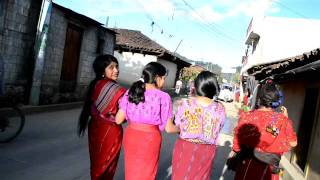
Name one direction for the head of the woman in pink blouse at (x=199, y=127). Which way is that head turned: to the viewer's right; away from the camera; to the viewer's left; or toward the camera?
away from the camera

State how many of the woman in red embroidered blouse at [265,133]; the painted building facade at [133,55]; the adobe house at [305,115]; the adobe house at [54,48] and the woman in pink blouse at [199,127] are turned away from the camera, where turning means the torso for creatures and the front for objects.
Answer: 2

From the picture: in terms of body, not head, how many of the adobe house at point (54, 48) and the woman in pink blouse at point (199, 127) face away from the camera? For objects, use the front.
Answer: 1

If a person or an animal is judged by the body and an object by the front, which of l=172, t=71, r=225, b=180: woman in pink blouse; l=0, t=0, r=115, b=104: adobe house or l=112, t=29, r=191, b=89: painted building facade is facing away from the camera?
the woman in pink blouse

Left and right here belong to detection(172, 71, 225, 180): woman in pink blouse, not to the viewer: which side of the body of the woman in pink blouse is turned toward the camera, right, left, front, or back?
back

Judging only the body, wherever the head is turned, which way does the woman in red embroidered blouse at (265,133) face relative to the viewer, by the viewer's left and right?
facing away from the viewer

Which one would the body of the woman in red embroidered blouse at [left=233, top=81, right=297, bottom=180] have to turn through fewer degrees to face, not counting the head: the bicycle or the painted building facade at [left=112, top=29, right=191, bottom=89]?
the painted building facade

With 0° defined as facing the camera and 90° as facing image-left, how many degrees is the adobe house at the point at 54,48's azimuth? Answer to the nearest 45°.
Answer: approximately 315°

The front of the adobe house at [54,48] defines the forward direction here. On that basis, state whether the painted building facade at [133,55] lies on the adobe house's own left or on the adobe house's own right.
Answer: on the adobe house's own left

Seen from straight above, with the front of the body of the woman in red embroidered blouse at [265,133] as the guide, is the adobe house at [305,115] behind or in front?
in front

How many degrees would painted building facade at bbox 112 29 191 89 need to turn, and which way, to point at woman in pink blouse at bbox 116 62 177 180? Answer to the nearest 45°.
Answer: approximately 45° to its right

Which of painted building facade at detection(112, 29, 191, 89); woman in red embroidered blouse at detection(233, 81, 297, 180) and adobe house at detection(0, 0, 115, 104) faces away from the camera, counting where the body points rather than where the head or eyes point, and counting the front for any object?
the woman in red embroidered blouse

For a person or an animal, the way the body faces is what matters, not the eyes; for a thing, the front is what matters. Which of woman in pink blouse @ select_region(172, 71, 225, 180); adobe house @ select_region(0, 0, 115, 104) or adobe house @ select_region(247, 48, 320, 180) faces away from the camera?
the woman in pink blouse

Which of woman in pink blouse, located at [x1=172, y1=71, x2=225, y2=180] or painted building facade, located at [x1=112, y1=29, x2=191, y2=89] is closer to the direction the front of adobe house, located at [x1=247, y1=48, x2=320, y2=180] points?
the woman in pink blouse
